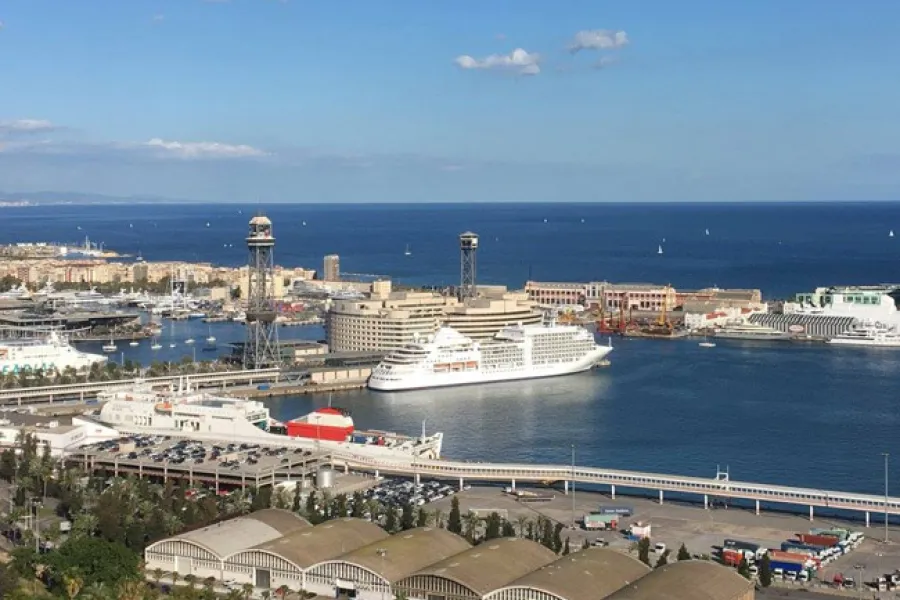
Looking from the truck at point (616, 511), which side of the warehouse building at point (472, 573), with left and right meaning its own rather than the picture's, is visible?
back

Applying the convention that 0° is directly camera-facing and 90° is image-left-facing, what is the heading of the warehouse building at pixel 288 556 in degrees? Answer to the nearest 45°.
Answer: approximately 45°

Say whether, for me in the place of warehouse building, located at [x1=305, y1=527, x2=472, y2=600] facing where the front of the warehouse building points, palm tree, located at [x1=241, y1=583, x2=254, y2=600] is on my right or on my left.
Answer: on my right

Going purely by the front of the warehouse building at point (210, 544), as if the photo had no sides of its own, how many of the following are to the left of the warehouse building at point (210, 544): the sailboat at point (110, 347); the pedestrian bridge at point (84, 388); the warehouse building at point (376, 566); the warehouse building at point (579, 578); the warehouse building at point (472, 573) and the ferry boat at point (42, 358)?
3

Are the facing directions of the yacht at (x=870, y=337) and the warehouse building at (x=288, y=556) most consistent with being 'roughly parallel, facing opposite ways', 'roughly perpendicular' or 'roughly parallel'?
roughly perpendicular

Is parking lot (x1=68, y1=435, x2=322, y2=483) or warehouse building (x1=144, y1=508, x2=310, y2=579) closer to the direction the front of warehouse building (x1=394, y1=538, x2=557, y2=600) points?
the warehouse building

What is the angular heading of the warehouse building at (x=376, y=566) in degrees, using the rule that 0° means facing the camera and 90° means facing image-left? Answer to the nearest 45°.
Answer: approximately 45°

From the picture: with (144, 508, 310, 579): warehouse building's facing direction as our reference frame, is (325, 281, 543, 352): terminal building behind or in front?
behind

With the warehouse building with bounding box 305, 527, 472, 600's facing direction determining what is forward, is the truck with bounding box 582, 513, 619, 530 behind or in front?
behind

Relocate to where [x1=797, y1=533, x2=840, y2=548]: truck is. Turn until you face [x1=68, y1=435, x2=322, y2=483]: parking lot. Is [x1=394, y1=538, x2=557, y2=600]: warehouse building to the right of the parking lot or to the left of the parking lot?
left
